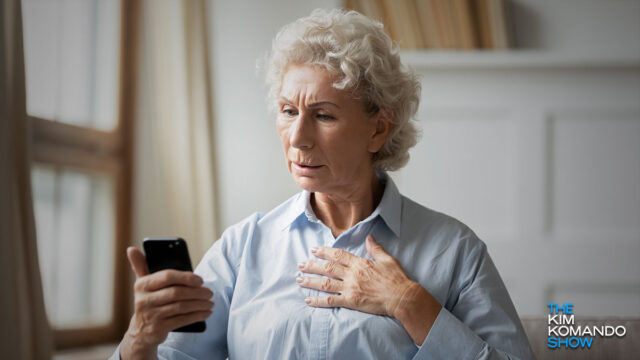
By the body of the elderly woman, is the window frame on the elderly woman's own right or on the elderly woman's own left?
on the elderly woman's own right

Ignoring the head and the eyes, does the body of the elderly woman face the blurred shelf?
no

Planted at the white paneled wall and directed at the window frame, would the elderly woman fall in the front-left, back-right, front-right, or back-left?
front-left

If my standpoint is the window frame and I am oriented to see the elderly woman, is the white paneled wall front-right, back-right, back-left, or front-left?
front-left

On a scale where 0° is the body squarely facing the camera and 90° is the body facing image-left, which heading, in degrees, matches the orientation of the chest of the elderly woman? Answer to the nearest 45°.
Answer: approximately 45°

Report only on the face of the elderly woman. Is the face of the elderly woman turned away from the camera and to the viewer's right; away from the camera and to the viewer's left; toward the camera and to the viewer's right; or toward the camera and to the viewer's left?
toward the camera and to the viewer's left

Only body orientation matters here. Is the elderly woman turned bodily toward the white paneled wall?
no
